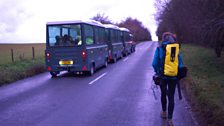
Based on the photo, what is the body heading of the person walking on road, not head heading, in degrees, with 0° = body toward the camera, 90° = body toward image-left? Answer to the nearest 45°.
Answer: approximately 180°

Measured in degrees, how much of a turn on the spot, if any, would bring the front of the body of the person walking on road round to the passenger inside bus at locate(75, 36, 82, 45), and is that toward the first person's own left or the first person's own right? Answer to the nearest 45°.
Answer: approximately 45° to the first person's own left

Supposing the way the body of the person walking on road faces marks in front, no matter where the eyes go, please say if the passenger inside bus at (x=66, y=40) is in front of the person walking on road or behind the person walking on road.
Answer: in front
